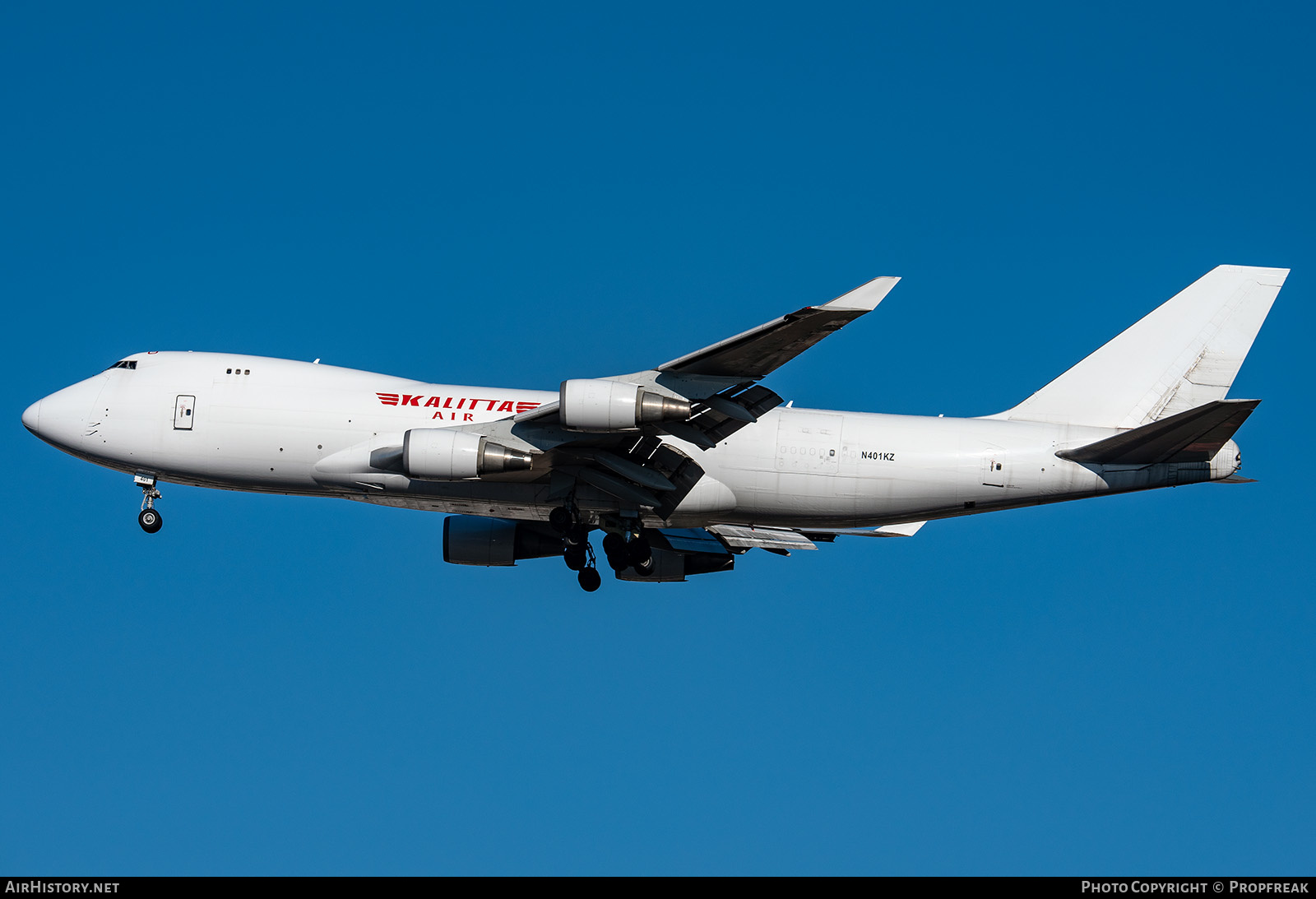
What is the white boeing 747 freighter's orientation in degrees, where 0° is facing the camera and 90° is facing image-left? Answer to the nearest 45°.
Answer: approximately 90°
